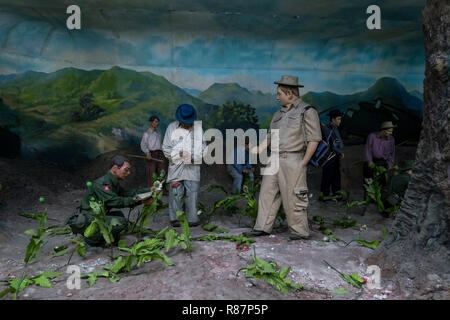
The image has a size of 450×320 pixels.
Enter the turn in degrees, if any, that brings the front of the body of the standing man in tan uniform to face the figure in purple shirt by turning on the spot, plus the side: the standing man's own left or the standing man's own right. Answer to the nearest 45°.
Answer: approximately 180°

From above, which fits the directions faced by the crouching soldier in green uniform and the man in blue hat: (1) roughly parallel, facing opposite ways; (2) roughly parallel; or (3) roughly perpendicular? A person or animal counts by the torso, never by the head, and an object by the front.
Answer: roughly perpendicular

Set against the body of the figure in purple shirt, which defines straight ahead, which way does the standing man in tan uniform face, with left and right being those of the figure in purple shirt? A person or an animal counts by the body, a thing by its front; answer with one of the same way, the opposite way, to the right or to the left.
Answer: to the right

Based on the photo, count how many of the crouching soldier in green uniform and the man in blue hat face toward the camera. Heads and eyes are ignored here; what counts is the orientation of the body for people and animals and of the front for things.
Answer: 1

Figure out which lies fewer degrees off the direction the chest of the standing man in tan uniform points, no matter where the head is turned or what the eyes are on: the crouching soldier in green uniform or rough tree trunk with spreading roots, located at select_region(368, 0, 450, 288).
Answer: the crouching soldier in green uniform

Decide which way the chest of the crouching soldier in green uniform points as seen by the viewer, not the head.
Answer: to the viewer's right

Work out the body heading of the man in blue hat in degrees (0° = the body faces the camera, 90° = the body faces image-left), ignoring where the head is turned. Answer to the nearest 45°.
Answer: approximately 0°

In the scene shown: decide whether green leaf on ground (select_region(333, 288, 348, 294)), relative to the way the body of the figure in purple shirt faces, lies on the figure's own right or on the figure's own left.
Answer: on the figure's own right
